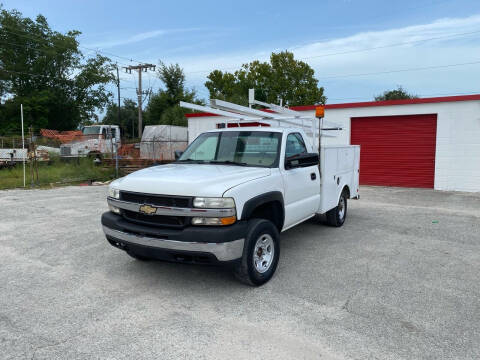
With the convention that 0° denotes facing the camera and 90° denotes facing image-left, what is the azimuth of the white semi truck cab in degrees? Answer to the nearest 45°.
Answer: approximately 45°

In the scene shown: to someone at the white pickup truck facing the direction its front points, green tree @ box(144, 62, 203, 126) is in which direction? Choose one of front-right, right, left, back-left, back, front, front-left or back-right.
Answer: back-right

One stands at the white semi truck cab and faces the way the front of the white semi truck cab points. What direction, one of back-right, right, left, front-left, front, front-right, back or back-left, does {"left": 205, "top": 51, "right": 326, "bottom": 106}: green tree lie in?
back

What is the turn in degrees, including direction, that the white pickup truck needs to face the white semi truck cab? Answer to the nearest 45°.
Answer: approximately 90° to its right

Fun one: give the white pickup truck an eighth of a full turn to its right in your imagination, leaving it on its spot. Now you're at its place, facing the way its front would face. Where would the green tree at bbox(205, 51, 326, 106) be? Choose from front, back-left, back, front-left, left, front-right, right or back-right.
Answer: right

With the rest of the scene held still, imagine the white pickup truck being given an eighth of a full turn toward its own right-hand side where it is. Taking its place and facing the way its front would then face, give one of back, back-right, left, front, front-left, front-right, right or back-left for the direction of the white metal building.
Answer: back-right

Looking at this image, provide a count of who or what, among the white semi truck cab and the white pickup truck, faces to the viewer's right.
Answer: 0

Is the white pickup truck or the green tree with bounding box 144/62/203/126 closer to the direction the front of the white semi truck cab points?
the white pickup truck

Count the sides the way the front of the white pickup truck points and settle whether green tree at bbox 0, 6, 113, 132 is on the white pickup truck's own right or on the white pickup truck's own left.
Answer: on the white pickup truck's own right

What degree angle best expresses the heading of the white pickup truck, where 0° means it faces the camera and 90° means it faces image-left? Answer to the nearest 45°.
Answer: approximately 45°

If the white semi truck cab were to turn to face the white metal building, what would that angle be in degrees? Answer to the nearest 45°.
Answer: approximately 90° to its left
